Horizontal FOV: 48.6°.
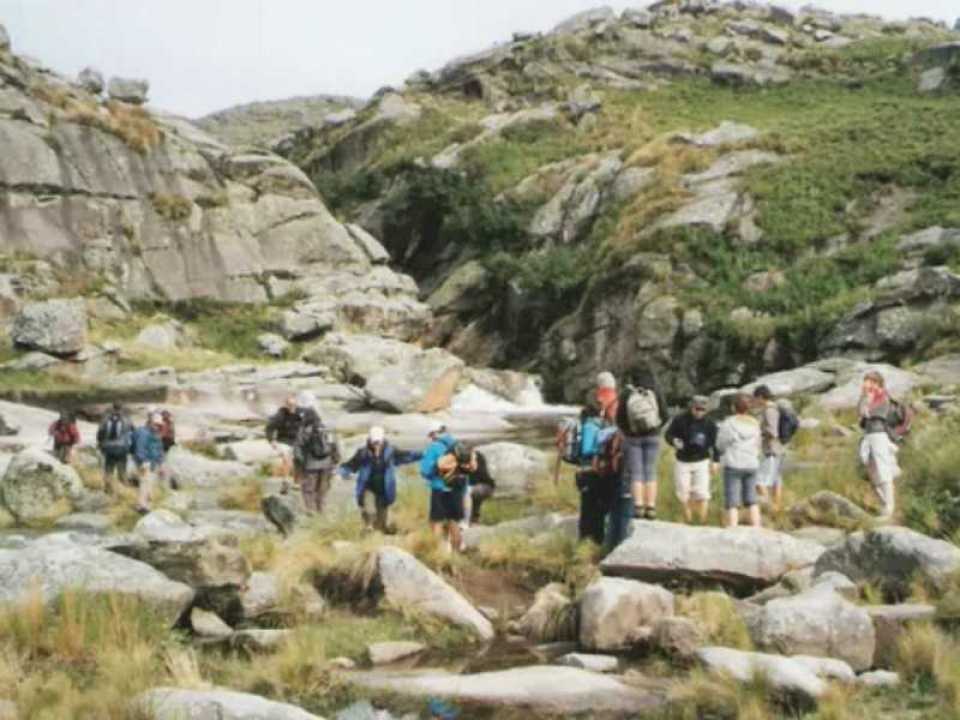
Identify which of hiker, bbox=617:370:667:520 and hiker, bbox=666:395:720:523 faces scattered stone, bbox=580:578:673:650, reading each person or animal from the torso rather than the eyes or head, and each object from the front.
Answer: hiker, bbox=666:395:720:523

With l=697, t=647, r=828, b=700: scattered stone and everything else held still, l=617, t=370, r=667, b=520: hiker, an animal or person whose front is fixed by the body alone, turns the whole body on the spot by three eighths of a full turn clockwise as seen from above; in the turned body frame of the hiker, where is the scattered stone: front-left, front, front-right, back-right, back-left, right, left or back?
front-right

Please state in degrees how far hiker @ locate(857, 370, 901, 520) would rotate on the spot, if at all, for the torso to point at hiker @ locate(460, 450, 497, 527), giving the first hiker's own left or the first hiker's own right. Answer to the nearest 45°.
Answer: approximately 45° to the first hiker's own right

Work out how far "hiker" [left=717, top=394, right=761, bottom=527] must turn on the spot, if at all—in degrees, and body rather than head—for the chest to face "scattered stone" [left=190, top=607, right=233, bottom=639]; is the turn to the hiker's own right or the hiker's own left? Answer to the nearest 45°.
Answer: approximately 135° to the hiker's own left

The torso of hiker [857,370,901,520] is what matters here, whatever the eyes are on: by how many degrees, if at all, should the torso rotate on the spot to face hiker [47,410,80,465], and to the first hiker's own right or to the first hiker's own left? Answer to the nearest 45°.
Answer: approximately 45° to the first hiker's own right

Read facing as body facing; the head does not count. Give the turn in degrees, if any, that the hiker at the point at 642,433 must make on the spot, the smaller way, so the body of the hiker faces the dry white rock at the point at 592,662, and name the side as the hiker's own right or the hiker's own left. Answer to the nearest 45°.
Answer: approximately 180°

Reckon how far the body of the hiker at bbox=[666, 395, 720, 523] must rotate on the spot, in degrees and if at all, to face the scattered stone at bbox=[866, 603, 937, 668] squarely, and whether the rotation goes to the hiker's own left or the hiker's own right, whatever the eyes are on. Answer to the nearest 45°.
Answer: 0° — they already face it

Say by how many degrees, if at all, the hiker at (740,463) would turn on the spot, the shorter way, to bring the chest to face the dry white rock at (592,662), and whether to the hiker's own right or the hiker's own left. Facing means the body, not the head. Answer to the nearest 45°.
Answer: approximately 180°

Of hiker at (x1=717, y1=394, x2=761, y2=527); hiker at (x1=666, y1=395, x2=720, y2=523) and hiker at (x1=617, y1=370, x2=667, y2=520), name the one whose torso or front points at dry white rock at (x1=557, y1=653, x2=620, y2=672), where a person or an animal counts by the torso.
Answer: hiker at (x1=666, y1=395, x2=720, y2=523)

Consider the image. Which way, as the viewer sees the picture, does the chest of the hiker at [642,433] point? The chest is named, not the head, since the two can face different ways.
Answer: away from the camera

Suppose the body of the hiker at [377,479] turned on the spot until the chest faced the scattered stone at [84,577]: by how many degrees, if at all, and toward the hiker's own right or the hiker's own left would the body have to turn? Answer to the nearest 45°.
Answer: approximately 45° to the hiker's own right
